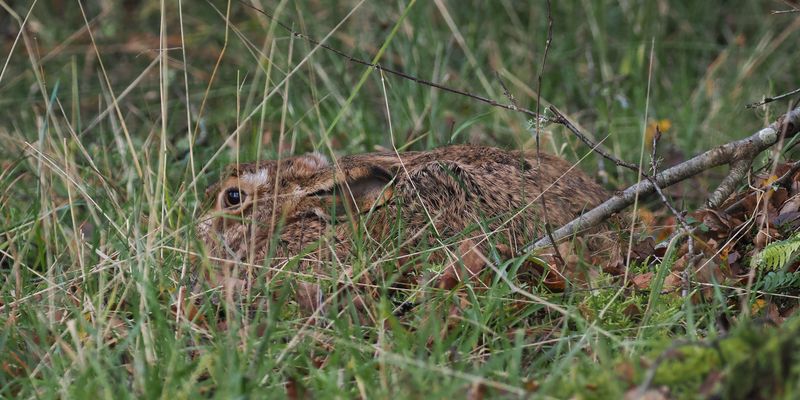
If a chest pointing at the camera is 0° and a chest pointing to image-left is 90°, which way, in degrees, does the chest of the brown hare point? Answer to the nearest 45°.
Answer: approximately 90°

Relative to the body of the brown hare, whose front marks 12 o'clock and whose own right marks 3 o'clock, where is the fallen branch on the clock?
The fallen branch is roughly at 6 o'clock from the brown hare.

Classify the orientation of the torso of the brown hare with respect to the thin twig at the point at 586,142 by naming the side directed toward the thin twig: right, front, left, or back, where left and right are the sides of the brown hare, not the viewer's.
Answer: back
